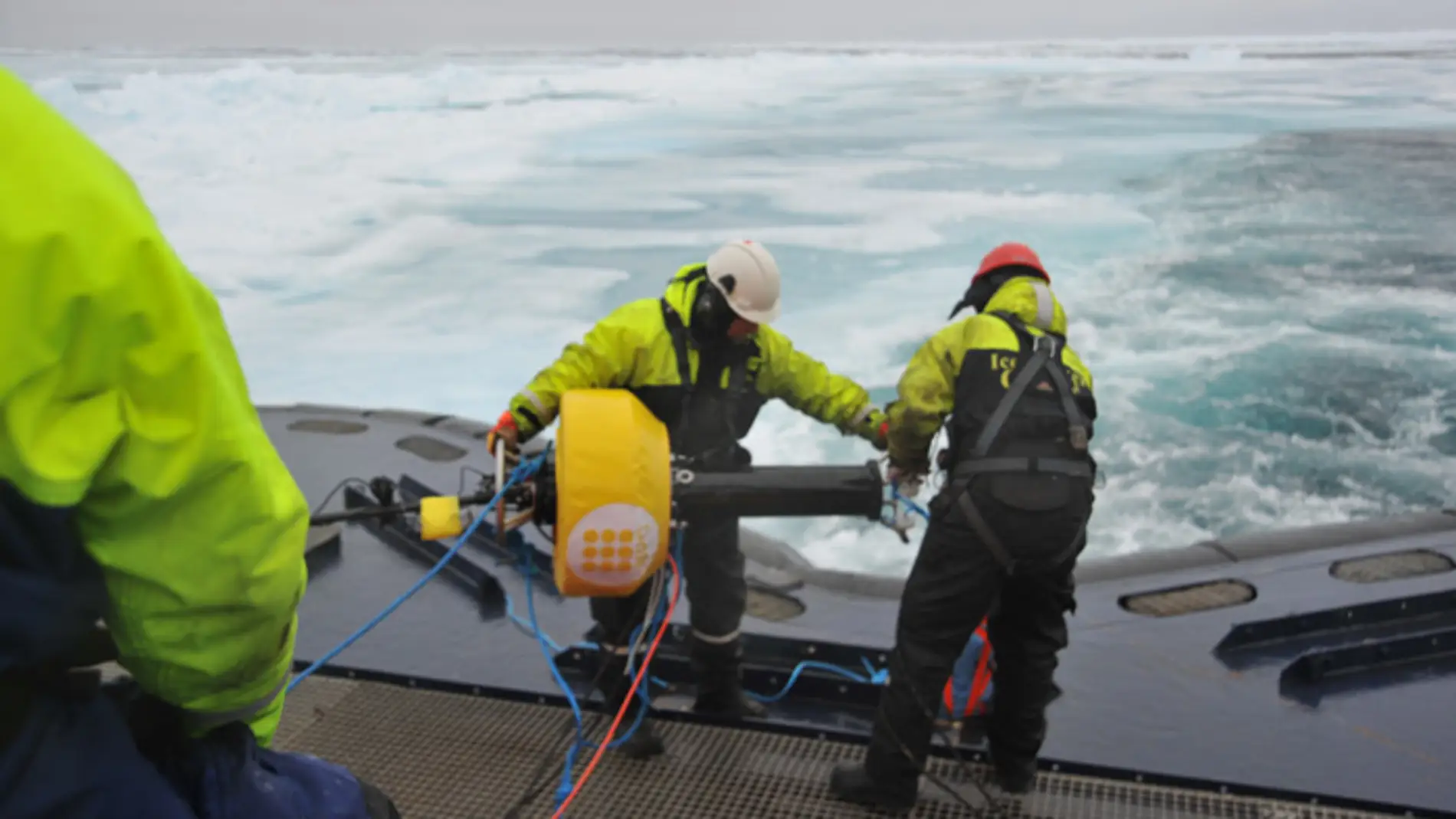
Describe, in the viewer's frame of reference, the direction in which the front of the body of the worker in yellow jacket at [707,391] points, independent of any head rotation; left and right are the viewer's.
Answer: facing the viewer and to the right of the viewer

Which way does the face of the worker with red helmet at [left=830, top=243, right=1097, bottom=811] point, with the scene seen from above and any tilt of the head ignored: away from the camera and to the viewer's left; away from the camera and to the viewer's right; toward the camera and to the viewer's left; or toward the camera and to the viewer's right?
away from the camera and to the viewer's left

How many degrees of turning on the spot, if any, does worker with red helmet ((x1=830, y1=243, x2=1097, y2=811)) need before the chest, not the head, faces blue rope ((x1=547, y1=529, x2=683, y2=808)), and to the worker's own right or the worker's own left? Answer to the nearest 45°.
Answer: approximately 45° to the worker's own left

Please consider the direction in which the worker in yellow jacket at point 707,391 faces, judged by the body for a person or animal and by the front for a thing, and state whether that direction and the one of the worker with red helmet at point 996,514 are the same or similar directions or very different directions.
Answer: very different directions

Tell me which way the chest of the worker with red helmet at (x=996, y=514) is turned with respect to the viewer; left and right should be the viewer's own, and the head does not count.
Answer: facing away from the viewer and to the left of the viewer

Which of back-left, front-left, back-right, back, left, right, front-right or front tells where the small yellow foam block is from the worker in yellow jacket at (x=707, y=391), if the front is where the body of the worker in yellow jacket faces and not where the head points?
right

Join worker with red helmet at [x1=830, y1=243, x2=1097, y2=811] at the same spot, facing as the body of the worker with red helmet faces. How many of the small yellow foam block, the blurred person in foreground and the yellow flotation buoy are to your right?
0

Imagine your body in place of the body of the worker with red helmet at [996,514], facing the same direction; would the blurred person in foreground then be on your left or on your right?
on your left

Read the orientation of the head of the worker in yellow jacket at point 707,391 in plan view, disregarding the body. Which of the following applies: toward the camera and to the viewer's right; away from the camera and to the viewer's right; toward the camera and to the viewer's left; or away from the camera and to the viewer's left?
toward the camera and to the viewer's right

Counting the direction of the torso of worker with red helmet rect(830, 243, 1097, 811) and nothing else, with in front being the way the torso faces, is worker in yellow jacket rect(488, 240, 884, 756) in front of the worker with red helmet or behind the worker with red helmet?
in front

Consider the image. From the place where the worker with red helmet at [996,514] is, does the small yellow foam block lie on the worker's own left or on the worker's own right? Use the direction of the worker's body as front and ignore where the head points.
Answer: on the worker's own left

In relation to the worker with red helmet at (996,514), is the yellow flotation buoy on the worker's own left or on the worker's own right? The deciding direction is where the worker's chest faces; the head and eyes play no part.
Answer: on the worker's own left
